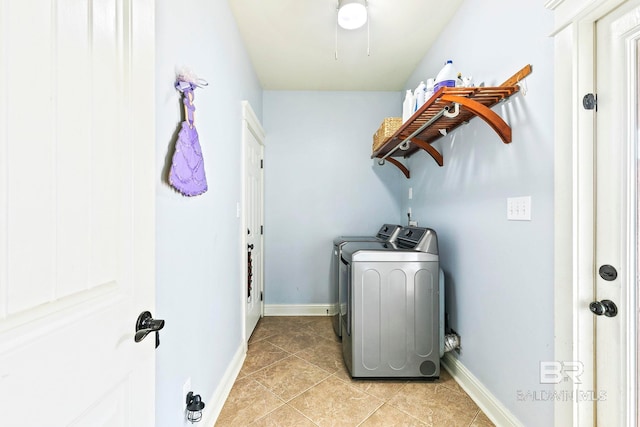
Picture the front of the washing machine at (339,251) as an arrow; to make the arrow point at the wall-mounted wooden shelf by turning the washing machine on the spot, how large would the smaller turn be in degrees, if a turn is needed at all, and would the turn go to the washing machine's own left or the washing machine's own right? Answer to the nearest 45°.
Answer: approximately 135° to the washing machine's own left

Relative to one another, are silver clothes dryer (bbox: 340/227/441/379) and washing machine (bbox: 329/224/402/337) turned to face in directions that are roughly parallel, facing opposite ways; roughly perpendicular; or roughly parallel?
roughly parallel
